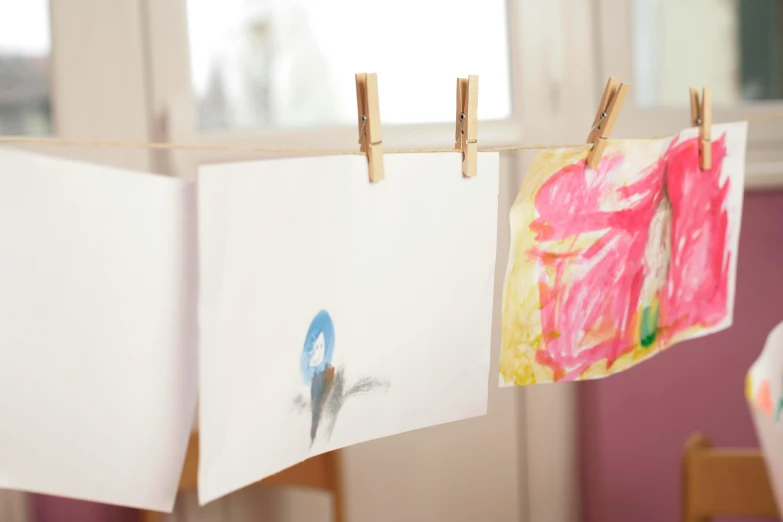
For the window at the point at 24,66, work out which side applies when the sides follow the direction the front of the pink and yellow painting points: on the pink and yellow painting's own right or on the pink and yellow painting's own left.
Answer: on the pink and yellow painting's own right

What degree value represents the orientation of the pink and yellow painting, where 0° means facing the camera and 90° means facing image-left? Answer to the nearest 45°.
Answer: approximately 0°
